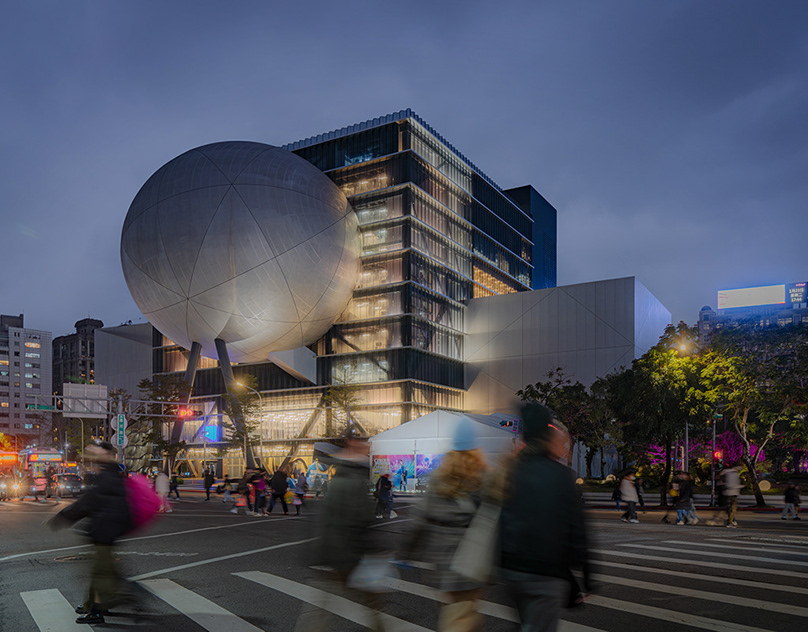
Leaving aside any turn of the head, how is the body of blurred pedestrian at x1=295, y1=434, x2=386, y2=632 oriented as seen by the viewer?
to the viewer's right

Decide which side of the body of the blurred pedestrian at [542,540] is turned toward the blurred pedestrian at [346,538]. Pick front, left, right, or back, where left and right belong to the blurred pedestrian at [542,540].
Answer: left

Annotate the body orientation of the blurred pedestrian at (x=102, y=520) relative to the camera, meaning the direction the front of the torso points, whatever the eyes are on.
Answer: to the viewer's left

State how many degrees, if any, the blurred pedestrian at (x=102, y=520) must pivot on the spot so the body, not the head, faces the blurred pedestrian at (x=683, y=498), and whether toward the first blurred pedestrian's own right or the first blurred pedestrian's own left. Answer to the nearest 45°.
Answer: approximately 135° to the first blurred pedestrian's own right

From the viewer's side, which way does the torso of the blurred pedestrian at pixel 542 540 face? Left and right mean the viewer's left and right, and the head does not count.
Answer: facing away from the viewer and to the right of the viewer

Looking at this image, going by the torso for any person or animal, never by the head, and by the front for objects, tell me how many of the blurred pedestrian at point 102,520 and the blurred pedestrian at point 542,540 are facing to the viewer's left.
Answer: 1

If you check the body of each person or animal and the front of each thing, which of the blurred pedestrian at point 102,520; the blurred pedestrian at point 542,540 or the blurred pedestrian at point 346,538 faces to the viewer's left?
the blurred pedestrian at point 102,520

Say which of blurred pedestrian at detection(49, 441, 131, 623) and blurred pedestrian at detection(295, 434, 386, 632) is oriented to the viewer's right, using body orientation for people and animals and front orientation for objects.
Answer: blurred pedestrian at detection(295, 434, 386, 632)

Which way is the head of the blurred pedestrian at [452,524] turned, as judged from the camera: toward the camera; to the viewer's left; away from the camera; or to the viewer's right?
away from the camera

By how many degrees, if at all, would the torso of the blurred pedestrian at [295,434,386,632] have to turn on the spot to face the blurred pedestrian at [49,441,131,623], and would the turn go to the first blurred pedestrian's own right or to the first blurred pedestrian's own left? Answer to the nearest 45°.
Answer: approximately 135° to the first blurred pedestrian's own left
